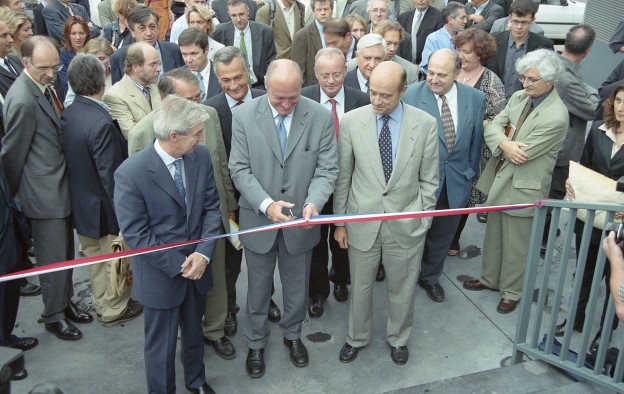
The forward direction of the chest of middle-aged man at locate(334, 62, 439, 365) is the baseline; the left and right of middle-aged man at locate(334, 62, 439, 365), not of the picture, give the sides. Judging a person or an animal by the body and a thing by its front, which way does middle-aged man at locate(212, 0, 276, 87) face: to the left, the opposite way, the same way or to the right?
the same way

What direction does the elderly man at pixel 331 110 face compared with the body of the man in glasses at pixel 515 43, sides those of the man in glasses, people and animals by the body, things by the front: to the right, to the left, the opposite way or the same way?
the same way

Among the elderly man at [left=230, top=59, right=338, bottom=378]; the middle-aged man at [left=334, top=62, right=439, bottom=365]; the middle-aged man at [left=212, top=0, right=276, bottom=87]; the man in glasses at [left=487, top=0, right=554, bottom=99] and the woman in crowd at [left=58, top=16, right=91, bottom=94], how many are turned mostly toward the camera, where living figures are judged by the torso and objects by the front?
5

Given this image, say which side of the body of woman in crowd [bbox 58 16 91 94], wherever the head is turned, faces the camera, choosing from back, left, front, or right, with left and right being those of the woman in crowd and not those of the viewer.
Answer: front

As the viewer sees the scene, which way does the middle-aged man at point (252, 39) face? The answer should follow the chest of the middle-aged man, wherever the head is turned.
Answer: toward the camera

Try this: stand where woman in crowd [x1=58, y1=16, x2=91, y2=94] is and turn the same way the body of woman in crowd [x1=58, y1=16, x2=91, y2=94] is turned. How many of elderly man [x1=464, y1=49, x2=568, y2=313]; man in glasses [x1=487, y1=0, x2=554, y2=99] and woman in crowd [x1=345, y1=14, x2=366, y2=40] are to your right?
0

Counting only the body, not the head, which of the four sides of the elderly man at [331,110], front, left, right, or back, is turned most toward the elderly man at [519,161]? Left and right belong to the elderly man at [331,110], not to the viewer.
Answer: left

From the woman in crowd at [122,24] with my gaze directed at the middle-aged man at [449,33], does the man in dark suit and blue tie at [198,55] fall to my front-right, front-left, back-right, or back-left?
front-right

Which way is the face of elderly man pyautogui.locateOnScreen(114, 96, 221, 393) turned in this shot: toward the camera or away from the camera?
toward the camera

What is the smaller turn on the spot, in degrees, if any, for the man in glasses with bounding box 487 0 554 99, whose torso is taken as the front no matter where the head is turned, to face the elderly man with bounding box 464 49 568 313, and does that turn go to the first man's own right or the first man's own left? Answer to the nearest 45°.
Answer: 0° — they already face them

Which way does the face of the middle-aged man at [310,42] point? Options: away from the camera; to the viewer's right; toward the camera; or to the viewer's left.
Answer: toward the camera

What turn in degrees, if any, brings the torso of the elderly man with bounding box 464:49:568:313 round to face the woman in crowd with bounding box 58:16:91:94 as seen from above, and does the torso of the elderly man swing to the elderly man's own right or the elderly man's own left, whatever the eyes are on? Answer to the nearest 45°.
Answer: approximately 45° to the elderly man's own right

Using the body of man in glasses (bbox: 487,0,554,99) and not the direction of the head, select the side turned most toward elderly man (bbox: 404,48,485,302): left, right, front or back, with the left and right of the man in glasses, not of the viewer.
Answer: front

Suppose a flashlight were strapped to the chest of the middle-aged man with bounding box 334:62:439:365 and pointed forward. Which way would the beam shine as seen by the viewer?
toward the camera

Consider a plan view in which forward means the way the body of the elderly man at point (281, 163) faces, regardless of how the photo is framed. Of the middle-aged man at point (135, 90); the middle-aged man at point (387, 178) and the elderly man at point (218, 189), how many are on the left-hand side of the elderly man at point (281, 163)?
1

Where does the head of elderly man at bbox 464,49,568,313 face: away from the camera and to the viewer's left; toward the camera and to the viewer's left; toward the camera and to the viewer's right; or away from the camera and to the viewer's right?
toward the camera and to the viewer's left

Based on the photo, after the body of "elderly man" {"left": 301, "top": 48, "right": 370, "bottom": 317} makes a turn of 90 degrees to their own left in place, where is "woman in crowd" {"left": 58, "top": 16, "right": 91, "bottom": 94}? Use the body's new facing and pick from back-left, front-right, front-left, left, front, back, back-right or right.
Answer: back-left
